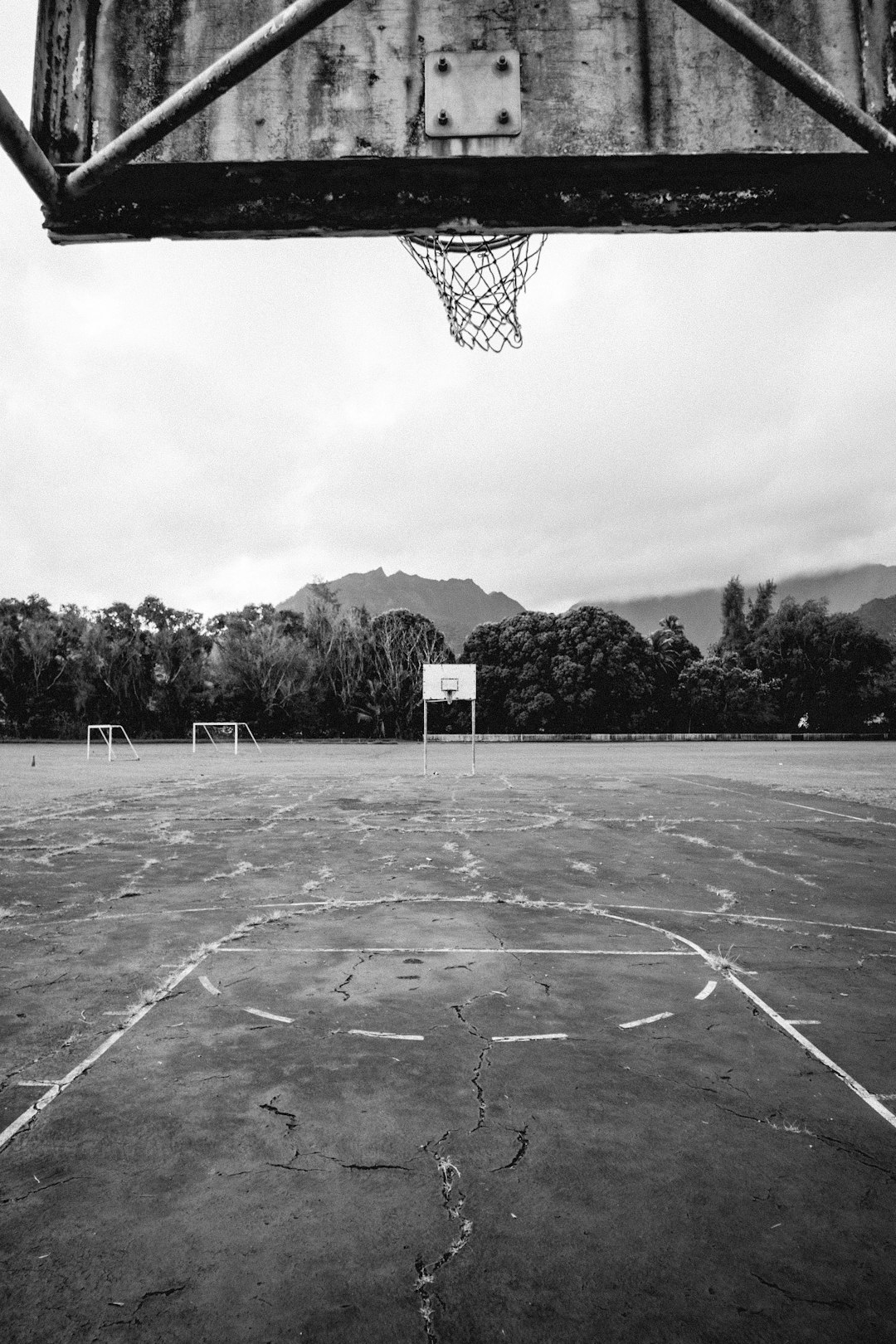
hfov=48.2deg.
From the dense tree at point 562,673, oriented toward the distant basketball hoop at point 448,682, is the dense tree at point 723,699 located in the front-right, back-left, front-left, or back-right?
back-left

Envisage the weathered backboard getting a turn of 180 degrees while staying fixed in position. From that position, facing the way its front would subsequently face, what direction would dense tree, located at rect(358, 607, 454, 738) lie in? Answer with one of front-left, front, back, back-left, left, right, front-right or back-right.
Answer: back

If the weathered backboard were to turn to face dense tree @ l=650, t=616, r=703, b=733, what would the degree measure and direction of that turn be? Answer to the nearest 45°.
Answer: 0° — it already faces it

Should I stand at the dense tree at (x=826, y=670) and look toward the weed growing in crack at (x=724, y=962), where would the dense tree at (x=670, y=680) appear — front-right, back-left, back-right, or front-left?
front-right

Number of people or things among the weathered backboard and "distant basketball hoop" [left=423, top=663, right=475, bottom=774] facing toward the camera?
1

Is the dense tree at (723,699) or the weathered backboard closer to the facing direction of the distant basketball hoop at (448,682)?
the weathered backboard

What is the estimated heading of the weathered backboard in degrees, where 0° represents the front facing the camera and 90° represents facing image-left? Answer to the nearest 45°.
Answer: approximately 180°

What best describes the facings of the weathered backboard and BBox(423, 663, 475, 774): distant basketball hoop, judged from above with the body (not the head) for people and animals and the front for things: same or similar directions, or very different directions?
very different directions

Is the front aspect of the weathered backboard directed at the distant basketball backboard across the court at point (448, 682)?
yes

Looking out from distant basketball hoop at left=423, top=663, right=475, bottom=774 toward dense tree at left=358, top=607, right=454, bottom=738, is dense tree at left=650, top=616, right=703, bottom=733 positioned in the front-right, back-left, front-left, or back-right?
front-right

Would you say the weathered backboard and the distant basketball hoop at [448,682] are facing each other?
yes

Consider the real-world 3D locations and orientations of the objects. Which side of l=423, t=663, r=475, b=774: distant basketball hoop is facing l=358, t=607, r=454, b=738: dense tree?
back

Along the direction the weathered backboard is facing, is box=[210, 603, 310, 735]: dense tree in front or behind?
in front

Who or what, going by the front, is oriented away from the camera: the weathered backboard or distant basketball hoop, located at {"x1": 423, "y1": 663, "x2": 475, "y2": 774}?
the weathered backboard

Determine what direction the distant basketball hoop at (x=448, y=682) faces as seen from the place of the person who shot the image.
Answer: facing the viewer

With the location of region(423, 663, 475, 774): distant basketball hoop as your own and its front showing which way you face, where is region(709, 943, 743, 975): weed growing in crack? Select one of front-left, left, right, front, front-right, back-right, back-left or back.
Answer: front
